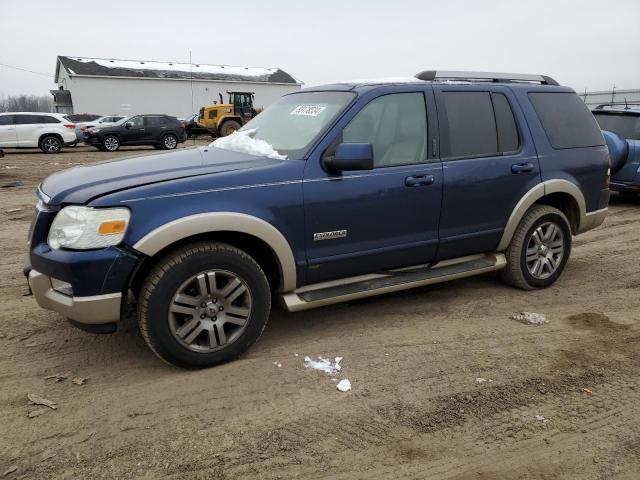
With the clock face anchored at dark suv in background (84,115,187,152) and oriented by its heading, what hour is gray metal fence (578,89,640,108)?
The gray metal fence is roughly at 6 o'clock from the dark suv in background.

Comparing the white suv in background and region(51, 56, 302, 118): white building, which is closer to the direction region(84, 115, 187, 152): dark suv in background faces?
the white suv in background

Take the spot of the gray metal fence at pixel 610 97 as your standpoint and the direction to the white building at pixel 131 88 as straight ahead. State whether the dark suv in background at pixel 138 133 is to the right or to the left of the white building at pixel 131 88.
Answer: left

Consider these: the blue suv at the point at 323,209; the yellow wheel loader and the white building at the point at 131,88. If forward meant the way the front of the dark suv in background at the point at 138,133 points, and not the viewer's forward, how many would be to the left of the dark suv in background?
1

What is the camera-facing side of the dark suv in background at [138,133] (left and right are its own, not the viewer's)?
left

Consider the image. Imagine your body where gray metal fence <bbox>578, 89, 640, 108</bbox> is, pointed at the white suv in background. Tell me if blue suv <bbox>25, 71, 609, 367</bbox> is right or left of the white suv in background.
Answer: left

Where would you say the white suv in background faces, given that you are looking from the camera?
facing to the left of the viewer

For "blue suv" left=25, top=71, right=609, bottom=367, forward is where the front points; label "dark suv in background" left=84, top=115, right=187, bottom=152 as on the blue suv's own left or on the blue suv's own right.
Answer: on the blue suv's own right

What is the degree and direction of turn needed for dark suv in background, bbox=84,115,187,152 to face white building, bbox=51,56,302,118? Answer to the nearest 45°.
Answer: approximately 90° to its right

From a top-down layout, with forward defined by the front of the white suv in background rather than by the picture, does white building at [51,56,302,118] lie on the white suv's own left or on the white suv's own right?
on the white suv's own right
